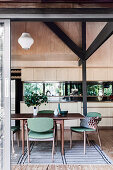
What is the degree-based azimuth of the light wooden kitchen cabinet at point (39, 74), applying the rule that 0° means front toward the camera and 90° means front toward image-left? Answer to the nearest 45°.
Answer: approximately 0°

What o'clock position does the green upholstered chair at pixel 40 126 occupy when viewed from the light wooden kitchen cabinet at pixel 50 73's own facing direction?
The green upholstered chair is roughly at 12 o'clock from the light wooden kitchen cabinet.

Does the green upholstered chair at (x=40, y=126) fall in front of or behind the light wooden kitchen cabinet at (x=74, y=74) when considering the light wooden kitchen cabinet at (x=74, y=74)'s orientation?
in front

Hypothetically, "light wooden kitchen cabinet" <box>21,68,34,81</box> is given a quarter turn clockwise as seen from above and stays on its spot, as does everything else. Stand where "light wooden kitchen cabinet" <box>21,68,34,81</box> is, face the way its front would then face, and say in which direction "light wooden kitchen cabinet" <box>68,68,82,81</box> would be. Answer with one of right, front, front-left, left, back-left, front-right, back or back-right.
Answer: back

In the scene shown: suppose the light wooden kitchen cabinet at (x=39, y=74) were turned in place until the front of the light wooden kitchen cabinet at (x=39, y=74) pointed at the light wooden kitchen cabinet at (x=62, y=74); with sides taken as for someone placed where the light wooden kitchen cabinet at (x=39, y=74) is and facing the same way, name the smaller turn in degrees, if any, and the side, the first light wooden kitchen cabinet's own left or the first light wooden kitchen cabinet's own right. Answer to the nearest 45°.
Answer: approximately 90° to the first light wooden kitchen cabinet's own left

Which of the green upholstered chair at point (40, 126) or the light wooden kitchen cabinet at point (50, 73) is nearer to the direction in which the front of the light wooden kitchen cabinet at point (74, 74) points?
the green upholstered chair

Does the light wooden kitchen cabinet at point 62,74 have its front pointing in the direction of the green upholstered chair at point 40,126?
yes
